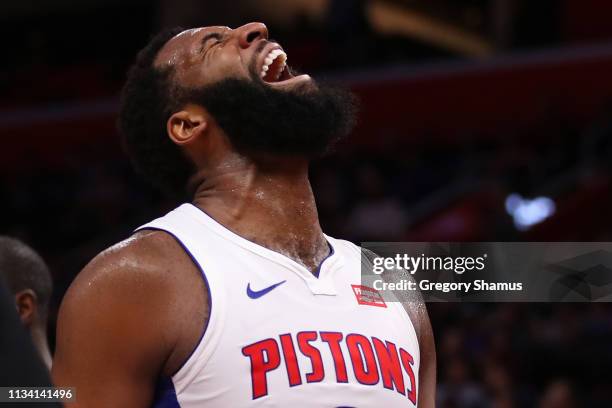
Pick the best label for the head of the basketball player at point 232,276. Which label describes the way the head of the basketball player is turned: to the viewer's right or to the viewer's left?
to the viewer's right

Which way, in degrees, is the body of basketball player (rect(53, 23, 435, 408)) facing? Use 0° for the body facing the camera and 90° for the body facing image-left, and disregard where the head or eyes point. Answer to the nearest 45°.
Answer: approximately 315°

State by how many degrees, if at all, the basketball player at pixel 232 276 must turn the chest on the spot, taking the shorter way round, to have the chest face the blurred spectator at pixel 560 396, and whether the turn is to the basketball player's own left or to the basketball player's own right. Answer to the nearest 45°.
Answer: approximately 90° to the basketball player's own left

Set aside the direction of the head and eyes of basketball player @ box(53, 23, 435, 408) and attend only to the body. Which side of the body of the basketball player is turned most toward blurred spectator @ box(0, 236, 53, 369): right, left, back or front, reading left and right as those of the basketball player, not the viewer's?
back
